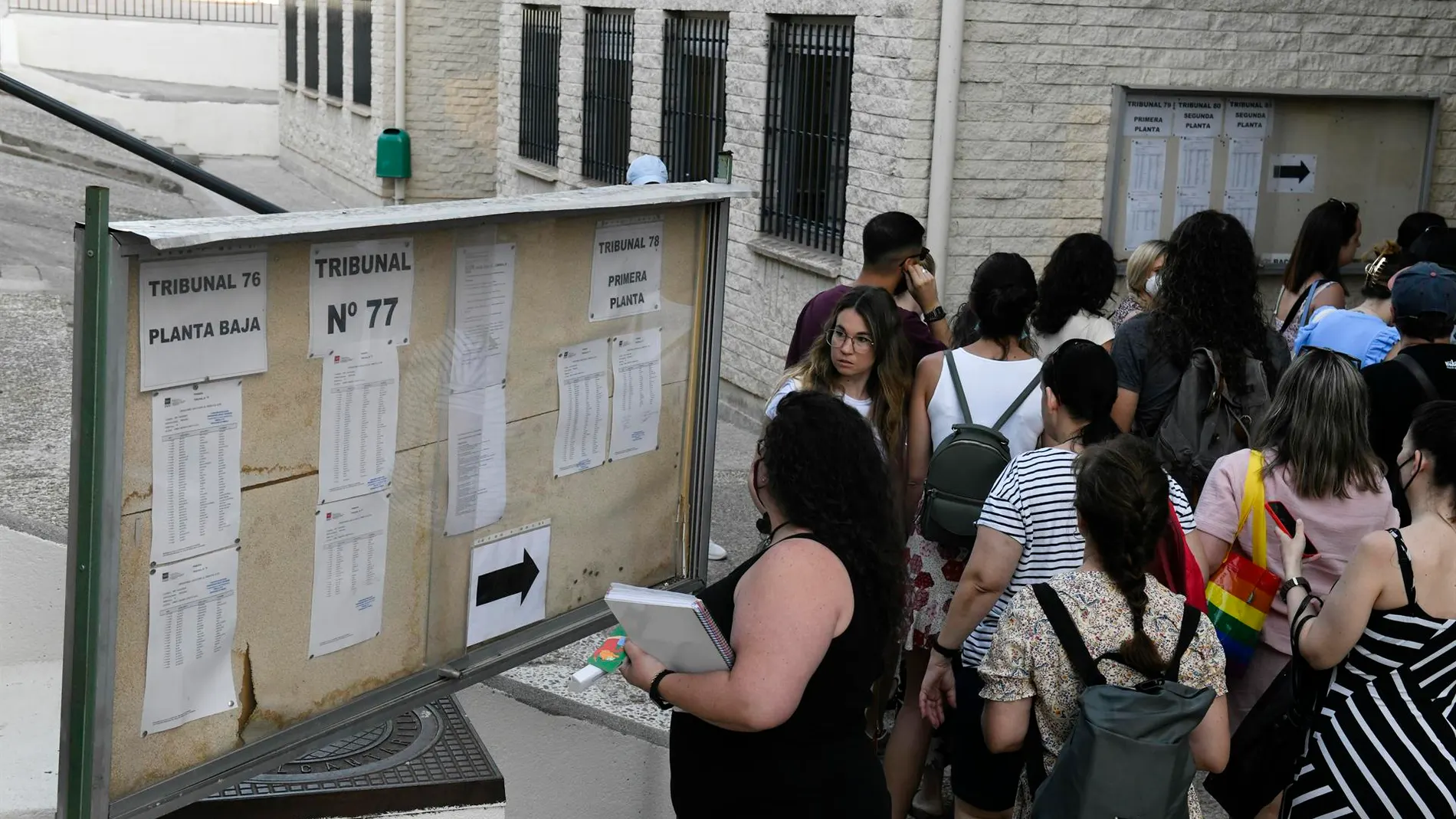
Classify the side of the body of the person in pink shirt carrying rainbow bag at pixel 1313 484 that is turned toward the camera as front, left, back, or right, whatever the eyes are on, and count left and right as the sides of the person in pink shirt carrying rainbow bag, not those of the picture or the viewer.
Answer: back

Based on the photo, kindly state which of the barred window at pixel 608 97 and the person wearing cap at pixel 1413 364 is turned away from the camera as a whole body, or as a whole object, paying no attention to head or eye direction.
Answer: the person wearing cap

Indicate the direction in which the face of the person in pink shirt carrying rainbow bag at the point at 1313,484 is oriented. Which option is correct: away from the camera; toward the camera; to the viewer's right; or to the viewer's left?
away from the camera

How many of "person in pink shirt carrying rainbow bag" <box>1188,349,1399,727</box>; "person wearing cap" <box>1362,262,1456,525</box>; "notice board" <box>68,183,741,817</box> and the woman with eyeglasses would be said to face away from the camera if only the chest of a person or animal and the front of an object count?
2

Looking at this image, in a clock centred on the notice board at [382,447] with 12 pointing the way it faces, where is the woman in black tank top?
The woman in black tank top is roughly at 11 o'clock from the notice board.

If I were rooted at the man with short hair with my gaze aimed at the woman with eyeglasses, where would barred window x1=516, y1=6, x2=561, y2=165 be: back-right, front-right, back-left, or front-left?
back-right

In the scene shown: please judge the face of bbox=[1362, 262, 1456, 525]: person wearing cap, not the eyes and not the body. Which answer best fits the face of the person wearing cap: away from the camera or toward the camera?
away from the camera

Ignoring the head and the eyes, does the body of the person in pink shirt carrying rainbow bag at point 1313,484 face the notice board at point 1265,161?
yes

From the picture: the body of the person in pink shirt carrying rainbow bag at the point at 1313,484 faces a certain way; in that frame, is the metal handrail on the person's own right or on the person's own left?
on the person's own left

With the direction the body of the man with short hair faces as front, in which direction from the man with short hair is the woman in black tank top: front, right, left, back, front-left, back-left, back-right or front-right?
back-right

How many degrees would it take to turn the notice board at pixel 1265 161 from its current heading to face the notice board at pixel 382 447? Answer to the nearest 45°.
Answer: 0° — it already faces it

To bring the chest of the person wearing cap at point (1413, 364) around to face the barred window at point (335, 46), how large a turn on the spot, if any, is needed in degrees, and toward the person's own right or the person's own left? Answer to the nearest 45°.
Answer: approximately 45° to the person's own left

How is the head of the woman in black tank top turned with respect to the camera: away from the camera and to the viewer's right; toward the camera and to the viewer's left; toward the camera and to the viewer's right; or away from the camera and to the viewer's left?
away from the camera and to the viewer's left

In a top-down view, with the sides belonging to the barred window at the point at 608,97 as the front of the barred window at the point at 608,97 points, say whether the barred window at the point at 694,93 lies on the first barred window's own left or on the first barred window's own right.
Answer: on the first barred window's own left

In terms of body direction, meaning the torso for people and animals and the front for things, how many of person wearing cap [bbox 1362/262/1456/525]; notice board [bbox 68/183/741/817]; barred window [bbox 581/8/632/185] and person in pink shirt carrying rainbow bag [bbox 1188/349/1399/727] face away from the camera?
2
